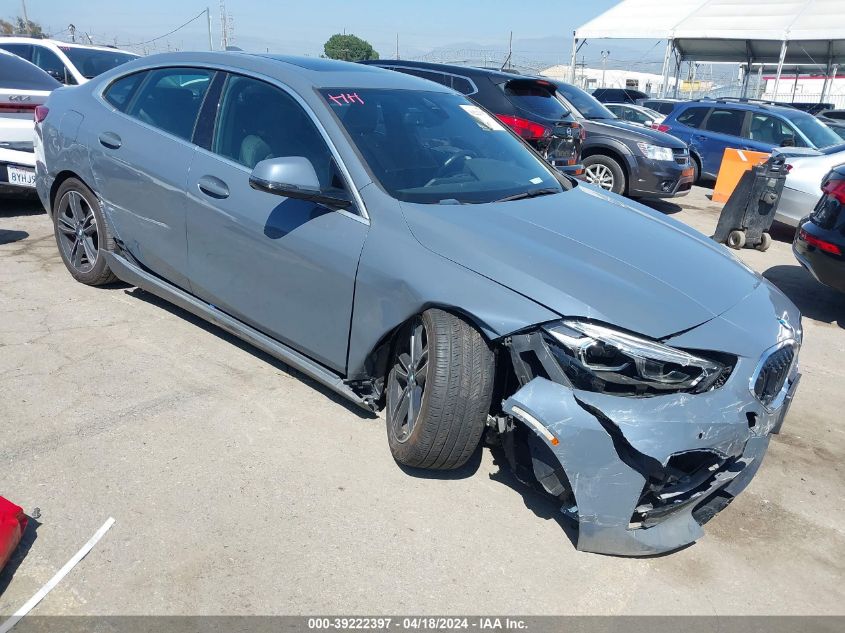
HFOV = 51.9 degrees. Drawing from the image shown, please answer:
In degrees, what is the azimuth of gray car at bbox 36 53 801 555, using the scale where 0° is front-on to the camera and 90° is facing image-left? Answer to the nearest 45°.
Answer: approximately 315°

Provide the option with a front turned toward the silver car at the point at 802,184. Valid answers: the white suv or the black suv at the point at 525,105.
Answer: the white suv

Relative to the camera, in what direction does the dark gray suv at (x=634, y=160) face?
facing the viewer and to the right of the viewer

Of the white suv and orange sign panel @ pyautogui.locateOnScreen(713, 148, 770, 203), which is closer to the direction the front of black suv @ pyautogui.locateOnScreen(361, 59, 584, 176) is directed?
the white suv

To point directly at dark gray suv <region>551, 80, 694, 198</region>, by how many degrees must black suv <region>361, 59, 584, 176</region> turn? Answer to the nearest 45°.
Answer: approximately 135° to its right

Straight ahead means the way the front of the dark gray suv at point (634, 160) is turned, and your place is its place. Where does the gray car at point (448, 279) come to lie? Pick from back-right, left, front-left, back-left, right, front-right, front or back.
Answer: front-right

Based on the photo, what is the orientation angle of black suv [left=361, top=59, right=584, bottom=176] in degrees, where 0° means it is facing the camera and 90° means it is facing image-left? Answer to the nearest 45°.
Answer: approximately 135°

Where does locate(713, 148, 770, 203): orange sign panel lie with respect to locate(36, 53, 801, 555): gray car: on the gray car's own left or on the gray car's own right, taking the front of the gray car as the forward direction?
on the gray car's own left

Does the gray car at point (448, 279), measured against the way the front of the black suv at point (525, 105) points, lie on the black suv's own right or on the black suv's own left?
on the black suv's own left

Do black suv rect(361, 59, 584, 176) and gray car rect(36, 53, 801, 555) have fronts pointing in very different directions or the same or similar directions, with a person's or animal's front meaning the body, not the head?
very different directions

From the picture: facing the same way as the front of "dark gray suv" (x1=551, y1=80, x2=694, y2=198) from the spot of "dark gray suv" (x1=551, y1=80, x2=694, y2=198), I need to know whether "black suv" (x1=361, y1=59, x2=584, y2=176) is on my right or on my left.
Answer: on my right
